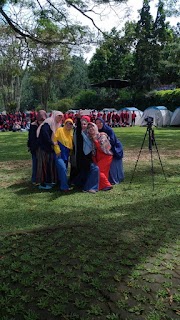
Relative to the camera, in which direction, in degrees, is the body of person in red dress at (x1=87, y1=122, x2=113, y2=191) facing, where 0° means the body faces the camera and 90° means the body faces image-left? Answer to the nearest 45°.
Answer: approximately 45°

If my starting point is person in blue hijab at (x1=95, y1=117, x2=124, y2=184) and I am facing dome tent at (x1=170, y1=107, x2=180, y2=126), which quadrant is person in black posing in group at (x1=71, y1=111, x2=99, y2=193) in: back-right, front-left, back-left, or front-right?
back-left

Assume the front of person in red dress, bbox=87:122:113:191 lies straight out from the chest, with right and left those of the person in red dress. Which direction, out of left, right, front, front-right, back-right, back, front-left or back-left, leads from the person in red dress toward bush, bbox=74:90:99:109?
back-right

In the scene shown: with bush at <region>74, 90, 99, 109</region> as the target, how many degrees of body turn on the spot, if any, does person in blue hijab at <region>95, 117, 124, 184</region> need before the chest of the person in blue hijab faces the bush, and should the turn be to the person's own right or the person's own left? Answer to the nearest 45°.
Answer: approximately 135° to the person's own right
